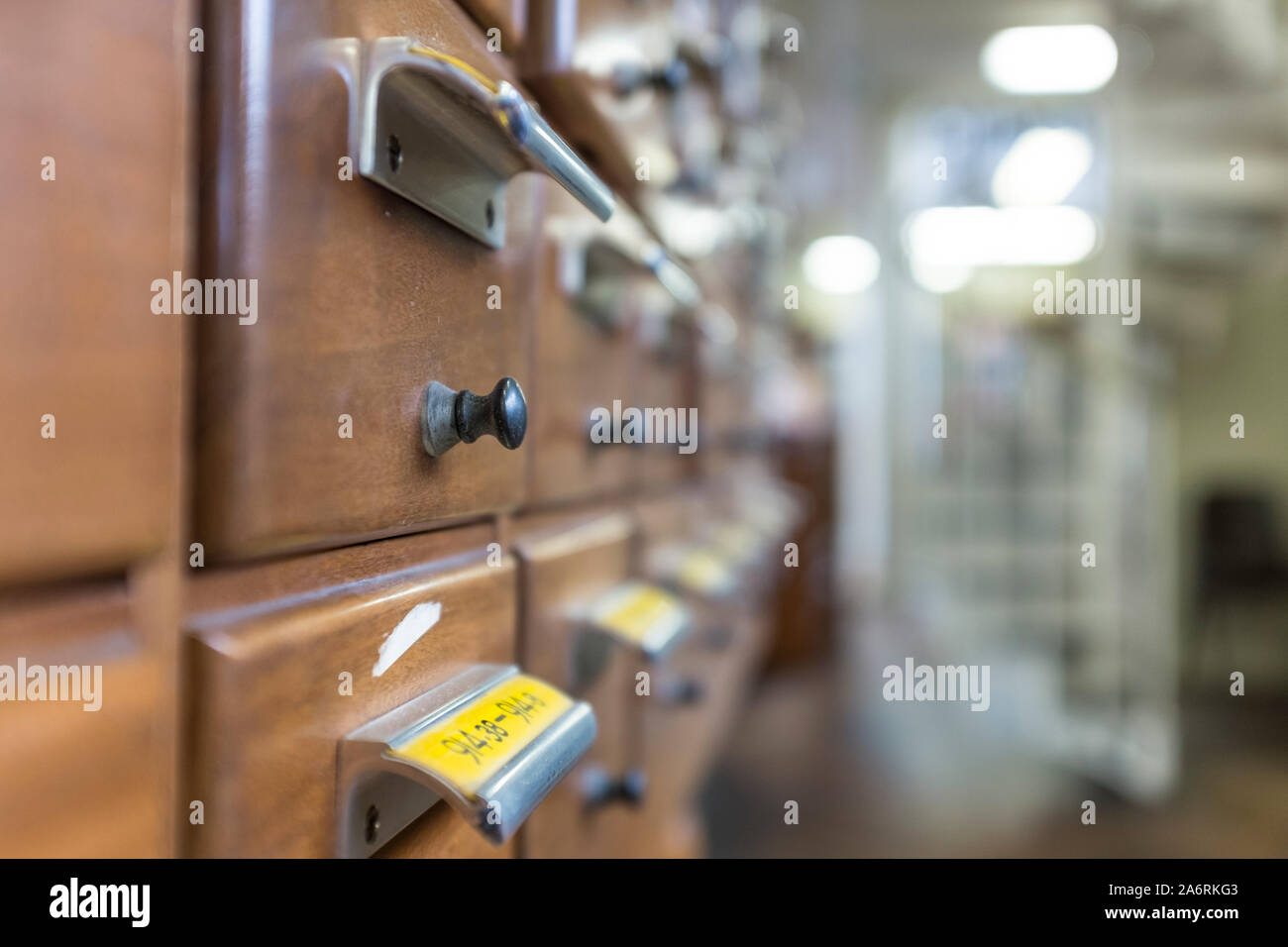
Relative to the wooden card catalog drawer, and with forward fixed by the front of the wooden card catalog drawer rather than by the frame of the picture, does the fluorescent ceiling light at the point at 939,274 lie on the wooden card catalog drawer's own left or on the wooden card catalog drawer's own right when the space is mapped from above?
on the wooden card catalog drawer's own left

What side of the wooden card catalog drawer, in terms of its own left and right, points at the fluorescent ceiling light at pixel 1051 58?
left

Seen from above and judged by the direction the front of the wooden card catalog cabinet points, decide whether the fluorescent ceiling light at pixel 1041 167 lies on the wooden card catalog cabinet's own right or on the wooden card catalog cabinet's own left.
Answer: on the wooden card catalog cabinet's own left

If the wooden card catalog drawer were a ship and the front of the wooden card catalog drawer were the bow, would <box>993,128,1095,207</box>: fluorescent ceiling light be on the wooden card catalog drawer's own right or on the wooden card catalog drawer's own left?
on the wooden card catalog drawer's own left

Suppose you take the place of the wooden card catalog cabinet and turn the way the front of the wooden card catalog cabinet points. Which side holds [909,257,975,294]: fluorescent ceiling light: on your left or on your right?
on your left

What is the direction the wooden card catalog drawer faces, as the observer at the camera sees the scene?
facing the viewer and to the right of the viewer

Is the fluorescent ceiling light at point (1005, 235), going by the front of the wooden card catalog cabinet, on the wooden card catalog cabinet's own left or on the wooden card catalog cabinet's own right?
on the wooden card catalog cabinet's own left

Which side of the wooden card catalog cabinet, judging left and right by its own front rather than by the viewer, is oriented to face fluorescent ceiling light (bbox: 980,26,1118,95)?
left
